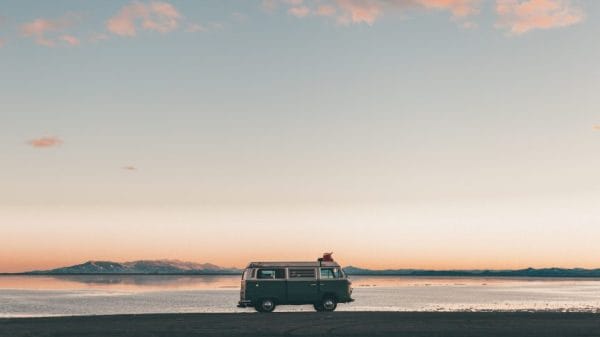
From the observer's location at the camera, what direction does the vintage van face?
facing to the right of the viewer
